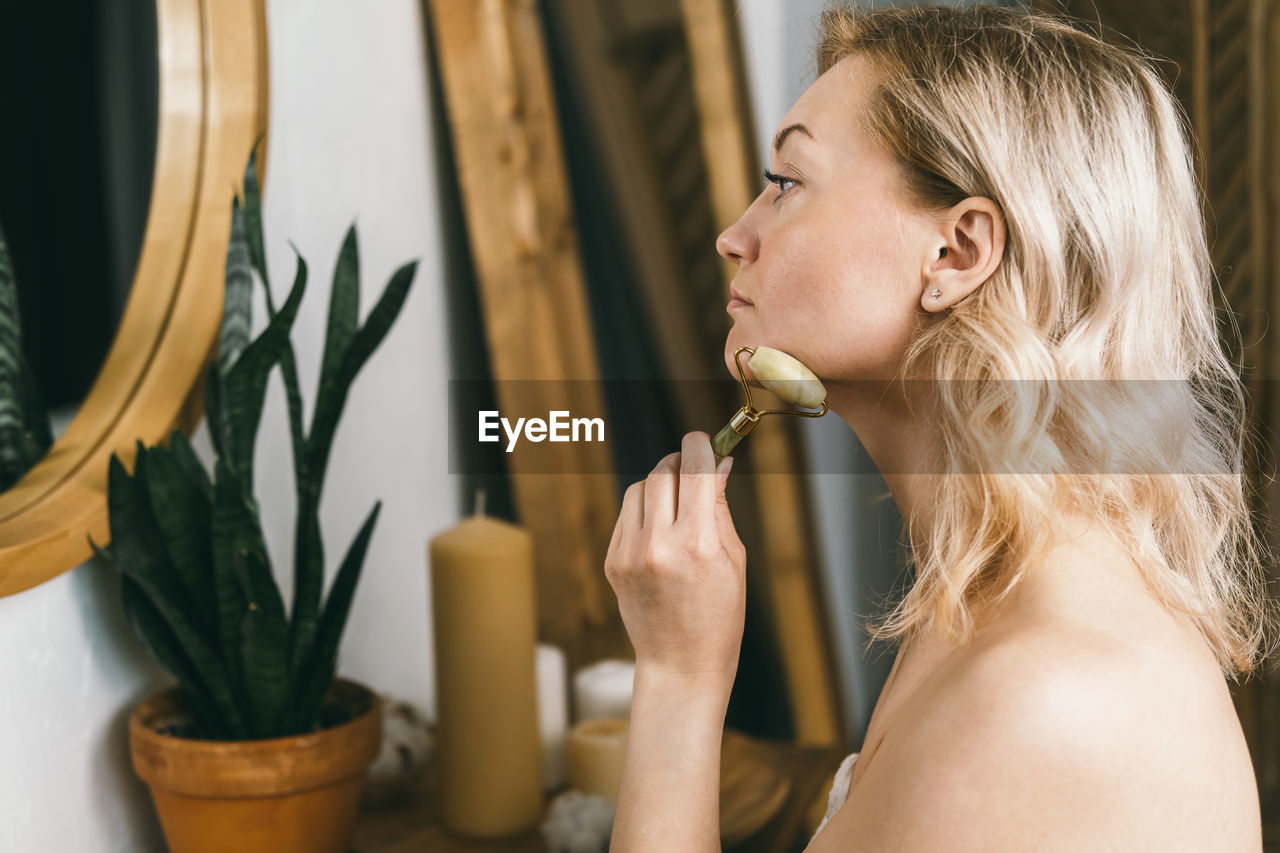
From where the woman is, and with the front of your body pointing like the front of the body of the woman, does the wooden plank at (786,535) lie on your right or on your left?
on your right

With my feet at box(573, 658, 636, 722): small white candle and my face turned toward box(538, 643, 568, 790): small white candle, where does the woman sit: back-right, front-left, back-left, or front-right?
back-left

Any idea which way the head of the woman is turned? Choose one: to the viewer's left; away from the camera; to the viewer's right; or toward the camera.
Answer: to the viewer's left

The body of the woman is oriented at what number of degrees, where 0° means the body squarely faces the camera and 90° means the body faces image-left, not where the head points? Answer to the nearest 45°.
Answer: approximately 90°
